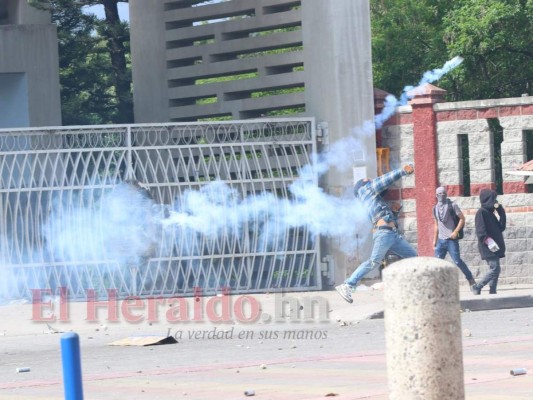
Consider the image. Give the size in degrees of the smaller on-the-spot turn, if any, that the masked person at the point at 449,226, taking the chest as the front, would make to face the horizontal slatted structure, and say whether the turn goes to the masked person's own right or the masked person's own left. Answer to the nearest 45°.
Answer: approximately 90° to the masked person's own right

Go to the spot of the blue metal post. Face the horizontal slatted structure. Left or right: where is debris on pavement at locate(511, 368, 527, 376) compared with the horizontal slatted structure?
right

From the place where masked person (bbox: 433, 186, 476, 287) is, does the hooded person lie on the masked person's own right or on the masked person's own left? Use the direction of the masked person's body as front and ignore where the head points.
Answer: on the masked person's own left

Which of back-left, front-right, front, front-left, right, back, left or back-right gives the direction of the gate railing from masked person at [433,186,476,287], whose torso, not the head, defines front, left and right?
front-right

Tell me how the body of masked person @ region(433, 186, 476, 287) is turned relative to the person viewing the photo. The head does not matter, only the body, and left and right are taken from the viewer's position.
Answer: facing the viewer and to the left of the viewer

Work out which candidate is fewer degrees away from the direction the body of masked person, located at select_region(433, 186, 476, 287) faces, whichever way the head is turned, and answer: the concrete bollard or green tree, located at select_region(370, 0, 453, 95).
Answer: the concrete bollard

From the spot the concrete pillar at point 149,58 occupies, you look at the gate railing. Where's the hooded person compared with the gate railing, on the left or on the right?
left

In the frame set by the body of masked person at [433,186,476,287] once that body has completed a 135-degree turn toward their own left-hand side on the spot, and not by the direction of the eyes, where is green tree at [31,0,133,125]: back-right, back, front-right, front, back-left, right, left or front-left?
back-left
